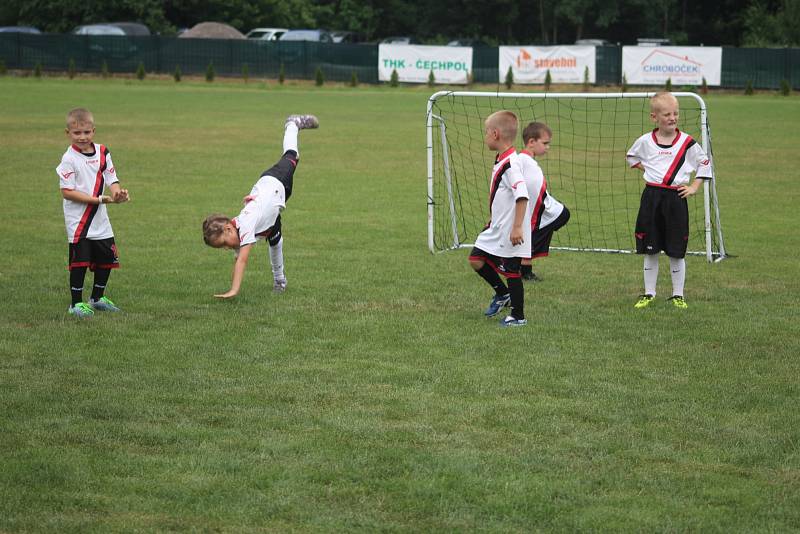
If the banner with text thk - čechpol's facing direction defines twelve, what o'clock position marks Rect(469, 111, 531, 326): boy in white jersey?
The boy in white jersey is roughly at 12 o'clock from the banner with text thk - čechpol.

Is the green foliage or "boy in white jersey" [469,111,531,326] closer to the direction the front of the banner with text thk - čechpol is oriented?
the boy in white jersey

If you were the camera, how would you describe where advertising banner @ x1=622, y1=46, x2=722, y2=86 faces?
facing the viewer

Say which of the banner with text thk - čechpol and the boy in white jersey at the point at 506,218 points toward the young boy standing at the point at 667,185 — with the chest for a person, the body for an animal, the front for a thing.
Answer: the banner with text thk - čechpol

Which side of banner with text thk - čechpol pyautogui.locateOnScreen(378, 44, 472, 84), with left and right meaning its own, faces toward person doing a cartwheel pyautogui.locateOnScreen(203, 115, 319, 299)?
front

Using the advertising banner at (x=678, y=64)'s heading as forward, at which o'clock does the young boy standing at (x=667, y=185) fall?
The young boy standing is roughly at 12 o'clock from the advertising banner.

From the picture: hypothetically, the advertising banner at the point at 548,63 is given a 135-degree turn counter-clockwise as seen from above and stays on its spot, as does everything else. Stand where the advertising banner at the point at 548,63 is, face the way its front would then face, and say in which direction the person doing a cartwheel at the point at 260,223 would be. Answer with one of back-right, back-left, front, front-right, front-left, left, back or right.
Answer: back-right

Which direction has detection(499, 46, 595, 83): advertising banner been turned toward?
toward the camera

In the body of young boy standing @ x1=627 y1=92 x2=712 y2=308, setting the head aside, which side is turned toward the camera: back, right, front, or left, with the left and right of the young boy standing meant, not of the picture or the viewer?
front

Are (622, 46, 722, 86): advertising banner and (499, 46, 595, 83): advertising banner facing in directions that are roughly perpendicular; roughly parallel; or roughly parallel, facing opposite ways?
roughly parallel

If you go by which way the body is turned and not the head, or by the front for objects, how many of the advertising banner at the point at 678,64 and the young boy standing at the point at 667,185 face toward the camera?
2
